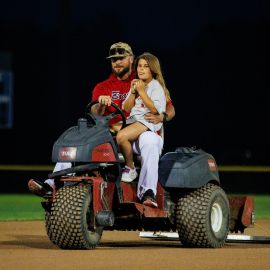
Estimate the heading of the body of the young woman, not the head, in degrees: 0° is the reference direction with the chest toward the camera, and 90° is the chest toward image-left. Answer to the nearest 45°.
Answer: approximately 45°

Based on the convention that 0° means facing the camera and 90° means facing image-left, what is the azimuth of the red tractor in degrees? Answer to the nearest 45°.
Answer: approximately 45°
